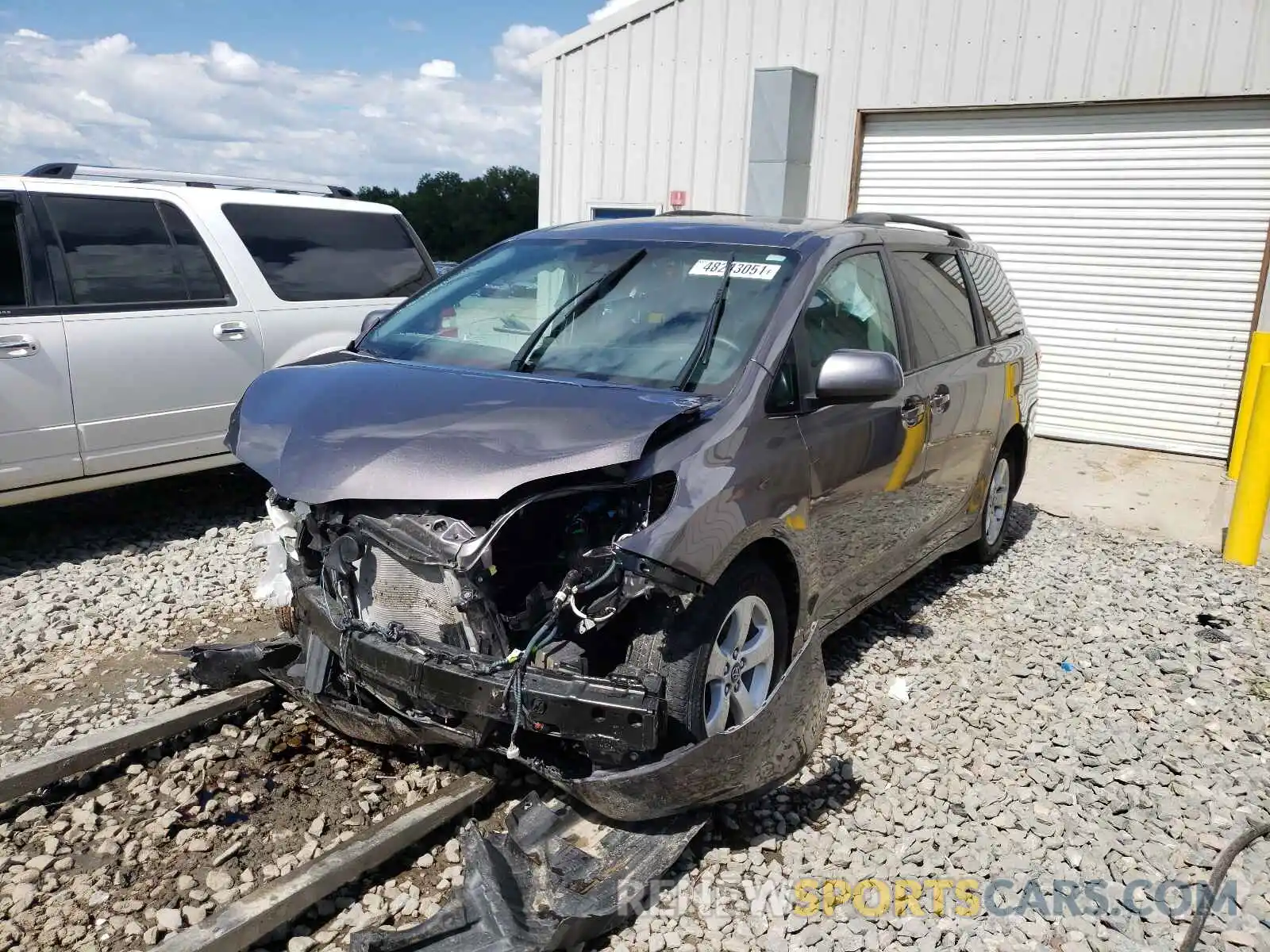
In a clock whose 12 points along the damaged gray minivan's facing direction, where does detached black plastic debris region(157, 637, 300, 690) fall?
The detached black plastic debris is roughly at 2 o'clock from the damaged gray minivan.

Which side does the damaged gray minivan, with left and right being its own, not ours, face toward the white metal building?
back

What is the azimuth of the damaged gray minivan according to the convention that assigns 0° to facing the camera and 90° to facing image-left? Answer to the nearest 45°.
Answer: approximately 45°

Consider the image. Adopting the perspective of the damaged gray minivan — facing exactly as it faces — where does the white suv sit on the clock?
The white suv is roughly at 3 o'clock from the damaged gray minivan.

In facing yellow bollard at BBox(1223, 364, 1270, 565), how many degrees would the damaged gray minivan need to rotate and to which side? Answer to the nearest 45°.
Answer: approximately 180°
